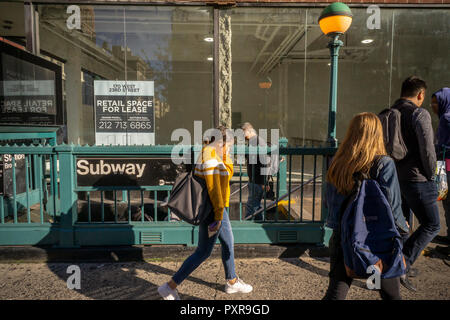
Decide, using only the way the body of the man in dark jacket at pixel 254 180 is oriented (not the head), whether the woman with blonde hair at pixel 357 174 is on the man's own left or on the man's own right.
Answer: on the man's own left

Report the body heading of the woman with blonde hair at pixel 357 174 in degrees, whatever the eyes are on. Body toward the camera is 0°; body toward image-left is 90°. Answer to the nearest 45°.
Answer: approximately 180°

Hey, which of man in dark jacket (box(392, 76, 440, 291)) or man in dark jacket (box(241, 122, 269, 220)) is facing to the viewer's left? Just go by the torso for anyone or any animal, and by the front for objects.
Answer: man in dark jacket (box(241, 122, 269, 220))

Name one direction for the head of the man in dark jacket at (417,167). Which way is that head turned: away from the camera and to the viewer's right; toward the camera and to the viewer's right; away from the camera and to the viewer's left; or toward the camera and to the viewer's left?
away from the camera and to the viewer's right

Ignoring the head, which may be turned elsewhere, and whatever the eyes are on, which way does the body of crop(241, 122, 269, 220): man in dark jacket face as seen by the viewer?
to the viewer's left

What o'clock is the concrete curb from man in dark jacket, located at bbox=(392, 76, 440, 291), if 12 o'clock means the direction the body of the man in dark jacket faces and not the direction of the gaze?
The concrete curb is roughly at 7 o'clock from the man in dark jacket.

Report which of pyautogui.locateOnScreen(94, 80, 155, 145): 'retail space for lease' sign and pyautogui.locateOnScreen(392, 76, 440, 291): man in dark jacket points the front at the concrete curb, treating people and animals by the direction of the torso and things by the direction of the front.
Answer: the 'retail space for lease' sign

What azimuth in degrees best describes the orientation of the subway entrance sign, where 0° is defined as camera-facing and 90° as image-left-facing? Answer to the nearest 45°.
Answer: approximately 0°

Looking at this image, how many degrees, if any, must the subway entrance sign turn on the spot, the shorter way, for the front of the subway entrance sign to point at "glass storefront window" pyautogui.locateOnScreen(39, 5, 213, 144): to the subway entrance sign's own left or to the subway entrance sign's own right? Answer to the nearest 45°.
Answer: approximately 180°
